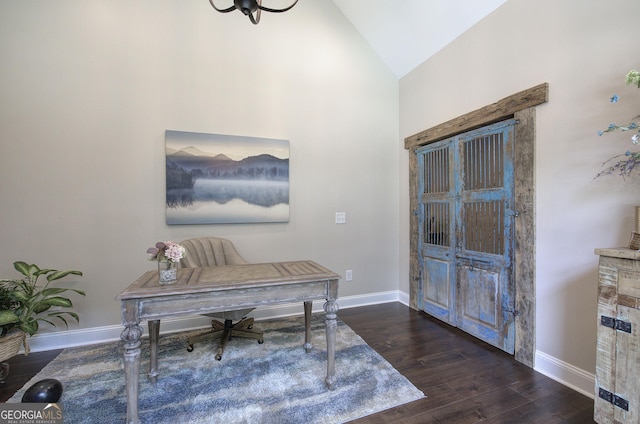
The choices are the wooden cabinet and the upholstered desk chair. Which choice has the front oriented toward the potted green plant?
the wooden cabinet

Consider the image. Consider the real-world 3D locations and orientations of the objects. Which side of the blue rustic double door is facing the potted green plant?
front

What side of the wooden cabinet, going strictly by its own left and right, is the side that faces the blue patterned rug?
front

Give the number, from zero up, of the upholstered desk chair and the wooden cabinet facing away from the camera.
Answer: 0

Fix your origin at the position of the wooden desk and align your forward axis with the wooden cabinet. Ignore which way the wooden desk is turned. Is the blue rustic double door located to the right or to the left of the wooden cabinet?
left

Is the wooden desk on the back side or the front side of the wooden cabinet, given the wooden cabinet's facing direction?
on the front side

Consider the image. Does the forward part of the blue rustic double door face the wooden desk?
yes

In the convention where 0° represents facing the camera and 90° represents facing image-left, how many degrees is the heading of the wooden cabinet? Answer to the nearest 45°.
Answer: approximately 45°

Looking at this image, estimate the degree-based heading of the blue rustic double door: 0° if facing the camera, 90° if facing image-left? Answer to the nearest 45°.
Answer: approximately 45°

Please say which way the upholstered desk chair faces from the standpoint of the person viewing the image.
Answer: facing the viewer and to the right of the viewer

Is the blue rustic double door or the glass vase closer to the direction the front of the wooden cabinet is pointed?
the glass vase

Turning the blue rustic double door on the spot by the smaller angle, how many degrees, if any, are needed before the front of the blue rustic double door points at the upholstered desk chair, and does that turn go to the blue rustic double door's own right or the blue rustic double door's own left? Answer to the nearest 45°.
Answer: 0° — it already faces it

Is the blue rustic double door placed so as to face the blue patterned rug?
yes

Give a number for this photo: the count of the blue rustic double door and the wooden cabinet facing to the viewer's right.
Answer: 0
